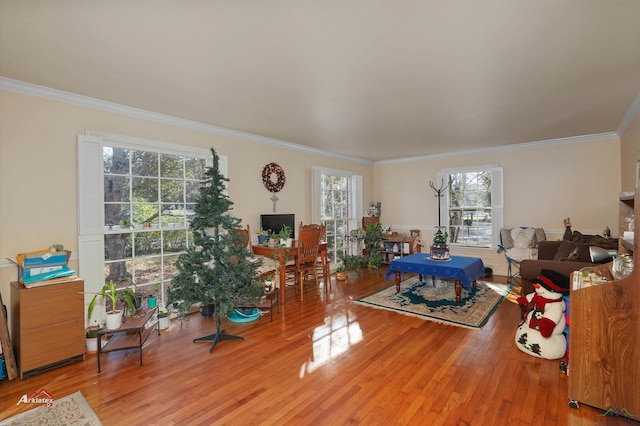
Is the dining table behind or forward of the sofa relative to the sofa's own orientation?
forward

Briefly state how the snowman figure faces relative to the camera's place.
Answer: facing the viewer and to the left of the viewer

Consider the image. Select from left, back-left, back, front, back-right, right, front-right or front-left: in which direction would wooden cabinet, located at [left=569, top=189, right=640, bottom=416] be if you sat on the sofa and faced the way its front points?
left

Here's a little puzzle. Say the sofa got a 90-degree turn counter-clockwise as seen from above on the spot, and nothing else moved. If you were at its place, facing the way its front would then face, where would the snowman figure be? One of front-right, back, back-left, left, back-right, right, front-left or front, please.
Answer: front

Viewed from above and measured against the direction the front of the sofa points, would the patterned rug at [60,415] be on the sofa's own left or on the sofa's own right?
on the sofa's own left

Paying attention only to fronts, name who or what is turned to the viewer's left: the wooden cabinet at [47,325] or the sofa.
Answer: the sofa

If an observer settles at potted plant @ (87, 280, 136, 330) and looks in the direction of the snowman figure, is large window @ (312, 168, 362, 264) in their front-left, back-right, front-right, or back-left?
front-left

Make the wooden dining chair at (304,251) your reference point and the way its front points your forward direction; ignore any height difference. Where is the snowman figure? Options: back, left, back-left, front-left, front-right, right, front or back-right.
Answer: back

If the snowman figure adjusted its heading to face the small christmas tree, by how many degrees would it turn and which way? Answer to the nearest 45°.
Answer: approximately 90° to its right

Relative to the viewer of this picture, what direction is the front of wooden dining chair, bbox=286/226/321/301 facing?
facing away from the viewer and to the left of the viewer

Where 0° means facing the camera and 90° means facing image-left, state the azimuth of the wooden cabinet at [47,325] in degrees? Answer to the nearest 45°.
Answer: approximately 315°

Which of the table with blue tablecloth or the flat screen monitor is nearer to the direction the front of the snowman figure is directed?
the flat screen monitor

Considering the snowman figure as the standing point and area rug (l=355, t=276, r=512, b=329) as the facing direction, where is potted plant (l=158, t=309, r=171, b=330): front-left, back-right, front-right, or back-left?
front-left

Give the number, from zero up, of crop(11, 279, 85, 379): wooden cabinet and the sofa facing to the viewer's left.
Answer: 1

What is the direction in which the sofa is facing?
to the viewer's left

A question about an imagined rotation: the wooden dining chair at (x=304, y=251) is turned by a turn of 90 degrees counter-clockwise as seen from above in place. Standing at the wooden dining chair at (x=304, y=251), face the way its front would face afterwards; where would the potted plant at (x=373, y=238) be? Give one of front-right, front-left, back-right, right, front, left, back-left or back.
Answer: back

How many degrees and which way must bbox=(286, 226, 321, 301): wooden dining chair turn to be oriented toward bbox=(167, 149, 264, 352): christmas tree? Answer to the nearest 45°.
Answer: approximately 90° to its left
